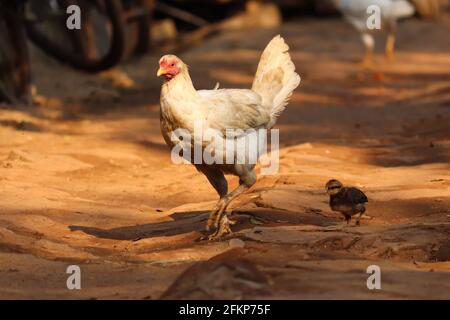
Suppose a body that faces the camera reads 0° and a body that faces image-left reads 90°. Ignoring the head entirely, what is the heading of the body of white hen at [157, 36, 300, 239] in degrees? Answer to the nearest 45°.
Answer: approximately 90°

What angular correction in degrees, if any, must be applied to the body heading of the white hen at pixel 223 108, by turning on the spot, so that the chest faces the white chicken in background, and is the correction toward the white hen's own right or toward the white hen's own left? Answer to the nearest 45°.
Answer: approximately 90° to the white hen's own right

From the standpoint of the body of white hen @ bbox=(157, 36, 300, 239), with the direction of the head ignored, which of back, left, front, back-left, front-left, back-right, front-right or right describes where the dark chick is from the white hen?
back

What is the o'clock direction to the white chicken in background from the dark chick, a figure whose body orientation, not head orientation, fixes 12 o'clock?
The white chicken in background is roughly at 3 o'clock from the dark chick.

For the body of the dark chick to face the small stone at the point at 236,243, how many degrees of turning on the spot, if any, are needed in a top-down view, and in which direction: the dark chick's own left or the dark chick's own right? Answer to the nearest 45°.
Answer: approximately 45° to the dark chick's own left

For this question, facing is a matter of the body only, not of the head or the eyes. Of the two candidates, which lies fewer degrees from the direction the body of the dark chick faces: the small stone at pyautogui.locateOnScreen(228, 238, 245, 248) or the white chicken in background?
the small stone

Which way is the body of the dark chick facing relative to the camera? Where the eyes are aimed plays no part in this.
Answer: to the viewer's left
